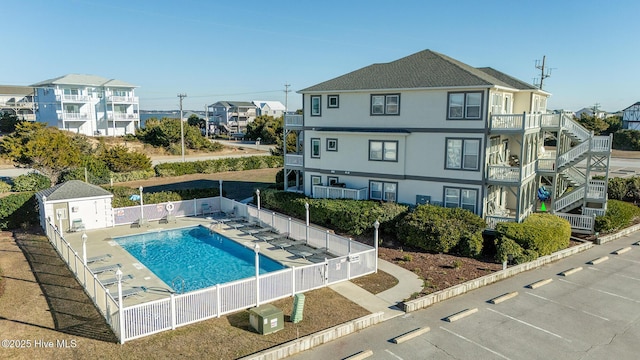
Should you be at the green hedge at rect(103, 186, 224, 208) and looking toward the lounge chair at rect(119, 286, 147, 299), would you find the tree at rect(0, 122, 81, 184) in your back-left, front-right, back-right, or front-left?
back-right

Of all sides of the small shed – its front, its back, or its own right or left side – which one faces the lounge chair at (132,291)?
front

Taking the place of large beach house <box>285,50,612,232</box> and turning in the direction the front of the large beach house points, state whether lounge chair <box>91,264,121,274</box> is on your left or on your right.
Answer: on your right

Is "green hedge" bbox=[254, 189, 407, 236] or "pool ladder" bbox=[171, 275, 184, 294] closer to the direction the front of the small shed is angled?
the pool ladder

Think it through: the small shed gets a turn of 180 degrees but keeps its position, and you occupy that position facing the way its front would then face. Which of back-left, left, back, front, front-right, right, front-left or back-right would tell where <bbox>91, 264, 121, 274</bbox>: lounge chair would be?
back

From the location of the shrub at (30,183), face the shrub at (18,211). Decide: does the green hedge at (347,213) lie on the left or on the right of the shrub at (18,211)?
left

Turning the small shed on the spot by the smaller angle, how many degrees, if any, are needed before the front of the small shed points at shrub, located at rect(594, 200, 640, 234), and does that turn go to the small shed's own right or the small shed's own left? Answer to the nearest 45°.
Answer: approximately 45° to the small shed's own left

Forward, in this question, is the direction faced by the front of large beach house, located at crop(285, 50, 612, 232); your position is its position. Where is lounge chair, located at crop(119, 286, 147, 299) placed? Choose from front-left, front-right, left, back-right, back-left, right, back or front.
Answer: right

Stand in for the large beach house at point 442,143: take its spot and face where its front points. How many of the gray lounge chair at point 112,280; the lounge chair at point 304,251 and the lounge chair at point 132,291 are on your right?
3

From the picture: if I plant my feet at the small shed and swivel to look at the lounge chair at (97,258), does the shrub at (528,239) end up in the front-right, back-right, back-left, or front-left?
front-left

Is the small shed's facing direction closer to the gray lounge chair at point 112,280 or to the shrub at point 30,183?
the gray lounge chair

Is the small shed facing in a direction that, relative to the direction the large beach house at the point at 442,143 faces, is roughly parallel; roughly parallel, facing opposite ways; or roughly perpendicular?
roughly parallel

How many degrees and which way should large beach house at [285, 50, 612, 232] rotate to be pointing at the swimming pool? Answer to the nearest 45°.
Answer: approximately 90° to its right

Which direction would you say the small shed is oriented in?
toward the camera

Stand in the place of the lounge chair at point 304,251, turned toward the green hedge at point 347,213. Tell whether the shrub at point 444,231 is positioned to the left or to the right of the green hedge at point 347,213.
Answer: right

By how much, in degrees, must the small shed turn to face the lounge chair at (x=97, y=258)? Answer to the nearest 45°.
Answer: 0° — it already faces it

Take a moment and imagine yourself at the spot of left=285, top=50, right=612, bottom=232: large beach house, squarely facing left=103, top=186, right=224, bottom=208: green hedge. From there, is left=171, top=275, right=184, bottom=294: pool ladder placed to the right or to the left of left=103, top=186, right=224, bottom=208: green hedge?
left

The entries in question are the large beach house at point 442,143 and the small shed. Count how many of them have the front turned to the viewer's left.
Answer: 0

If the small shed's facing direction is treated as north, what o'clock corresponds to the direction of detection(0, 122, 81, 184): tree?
The tree is roughly at 6 o'clock from the small shed.
